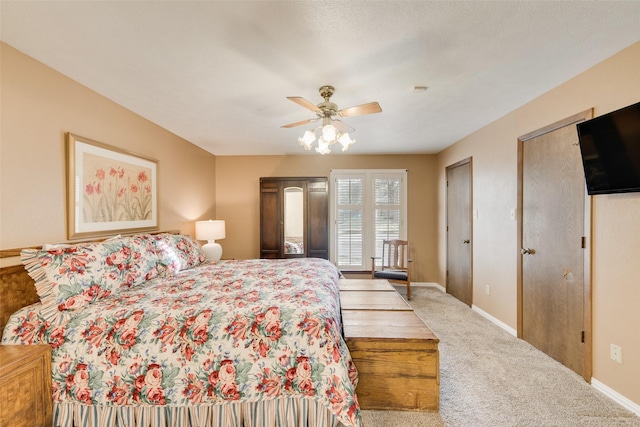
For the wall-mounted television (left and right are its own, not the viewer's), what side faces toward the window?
right

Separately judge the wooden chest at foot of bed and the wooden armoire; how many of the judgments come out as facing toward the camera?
1

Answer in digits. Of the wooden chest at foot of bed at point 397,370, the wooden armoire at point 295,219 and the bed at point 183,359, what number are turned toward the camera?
1

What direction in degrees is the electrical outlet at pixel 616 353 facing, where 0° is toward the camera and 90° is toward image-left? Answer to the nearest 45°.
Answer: approximately 45°

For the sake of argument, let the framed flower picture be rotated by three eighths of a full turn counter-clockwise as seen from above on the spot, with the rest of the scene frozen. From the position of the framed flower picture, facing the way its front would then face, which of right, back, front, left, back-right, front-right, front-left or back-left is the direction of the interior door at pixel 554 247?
back-right

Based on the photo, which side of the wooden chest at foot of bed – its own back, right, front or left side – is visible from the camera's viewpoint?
right

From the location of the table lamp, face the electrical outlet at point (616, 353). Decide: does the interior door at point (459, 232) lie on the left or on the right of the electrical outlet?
left

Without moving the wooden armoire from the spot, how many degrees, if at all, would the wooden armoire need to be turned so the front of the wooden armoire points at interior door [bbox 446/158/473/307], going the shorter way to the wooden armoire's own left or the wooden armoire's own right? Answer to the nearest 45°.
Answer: approximately 90° to the wooden armoire's own left

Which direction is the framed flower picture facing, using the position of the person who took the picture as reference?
facing the viewer and to the right of the viewer

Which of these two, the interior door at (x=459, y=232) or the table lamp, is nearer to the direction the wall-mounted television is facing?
the table lamp

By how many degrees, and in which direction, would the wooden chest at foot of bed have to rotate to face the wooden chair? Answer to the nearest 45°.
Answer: approximately 90° to its left

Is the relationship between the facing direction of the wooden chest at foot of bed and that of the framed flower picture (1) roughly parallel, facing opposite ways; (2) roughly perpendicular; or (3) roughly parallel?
roughly parallel

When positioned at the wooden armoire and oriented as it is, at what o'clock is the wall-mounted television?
The wall-mounted television is roughly at 11 o'clock from the wooden armoire.

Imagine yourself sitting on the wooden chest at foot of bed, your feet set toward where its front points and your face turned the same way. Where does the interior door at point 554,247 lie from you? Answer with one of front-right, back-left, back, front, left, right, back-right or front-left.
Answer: front-left

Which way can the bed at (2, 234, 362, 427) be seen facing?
to the viewer's right

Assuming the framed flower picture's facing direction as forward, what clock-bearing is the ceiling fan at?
The ceiling fan is roughly at 12 o'clock from the framed flower picture.

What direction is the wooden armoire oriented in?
toward the camera

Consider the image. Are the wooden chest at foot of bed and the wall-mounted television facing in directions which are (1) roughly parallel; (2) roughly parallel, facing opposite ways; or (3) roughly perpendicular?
roughly parallel, facing opposite ways

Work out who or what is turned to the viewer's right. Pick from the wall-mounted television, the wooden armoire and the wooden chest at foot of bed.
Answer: the wooden chest at foot of bed

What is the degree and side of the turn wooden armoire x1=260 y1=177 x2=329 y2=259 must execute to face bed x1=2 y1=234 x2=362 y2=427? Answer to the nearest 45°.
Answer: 0° — it already faces it

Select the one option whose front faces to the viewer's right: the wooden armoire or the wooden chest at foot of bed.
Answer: the wooden chest at foot of bed

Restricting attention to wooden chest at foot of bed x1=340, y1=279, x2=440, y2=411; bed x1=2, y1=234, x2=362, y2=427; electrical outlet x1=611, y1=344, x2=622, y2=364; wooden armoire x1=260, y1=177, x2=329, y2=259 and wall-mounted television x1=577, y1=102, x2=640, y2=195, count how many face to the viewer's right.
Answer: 2

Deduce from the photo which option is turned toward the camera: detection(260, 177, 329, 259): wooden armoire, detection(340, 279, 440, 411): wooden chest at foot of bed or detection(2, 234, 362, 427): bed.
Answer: the wooden armoire
